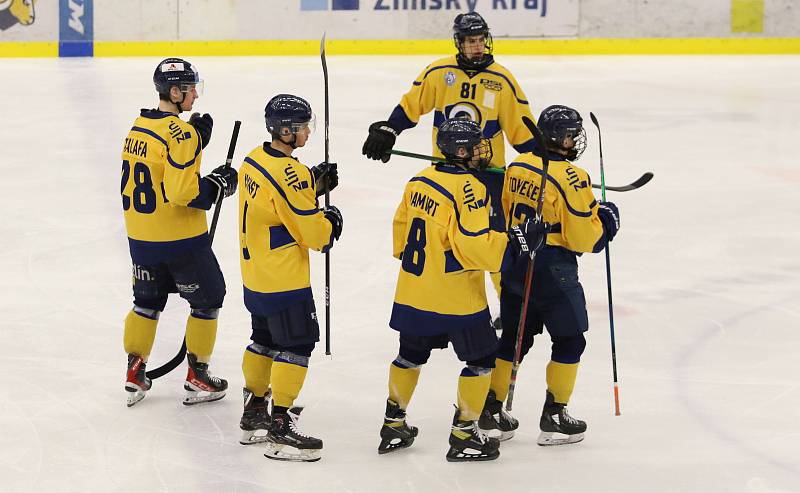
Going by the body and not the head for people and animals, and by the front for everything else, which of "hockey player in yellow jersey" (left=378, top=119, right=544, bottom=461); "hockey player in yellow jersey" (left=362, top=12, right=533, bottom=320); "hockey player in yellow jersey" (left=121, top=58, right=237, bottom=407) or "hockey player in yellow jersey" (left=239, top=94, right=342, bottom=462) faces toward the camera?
"hockey player in yellow jersey" (left=362, top=12, right=533, bottom=320)

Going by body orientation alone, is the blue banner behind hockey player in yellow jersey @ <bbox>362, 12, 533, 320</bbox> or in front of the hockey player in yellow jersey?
behind

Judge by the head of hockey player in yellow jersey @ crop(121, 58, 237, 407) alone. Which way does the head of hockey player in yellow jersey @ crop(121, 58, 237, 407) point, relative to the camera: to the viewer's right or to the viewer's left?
to the viewer's right

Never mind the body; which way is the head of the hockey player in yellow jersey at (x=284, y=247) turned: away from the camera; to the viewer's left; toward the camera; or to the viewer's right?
to the viewer's right

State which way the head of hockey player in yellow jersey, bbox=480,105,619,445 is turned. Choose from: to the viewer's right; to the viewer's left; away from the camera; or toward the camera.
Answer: to the viewer's right

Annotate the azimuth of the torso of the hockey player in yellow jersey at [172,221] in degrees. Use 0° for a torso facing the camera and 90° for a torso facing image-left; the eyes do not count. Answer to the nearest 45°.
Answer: approximately 225°

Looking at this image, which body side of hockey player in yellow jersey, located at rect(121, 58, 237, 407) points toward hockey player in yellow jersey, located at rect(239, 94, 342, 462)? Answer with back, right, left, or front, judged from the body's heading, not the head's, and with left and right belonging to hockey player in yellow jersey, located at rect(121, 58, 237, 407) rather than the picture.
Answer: right

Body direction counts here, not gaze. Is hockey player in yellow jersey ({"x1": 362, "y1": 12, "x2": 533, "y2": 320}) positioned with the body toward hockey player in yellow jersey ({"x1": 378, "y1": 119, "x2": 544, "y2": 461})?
yes

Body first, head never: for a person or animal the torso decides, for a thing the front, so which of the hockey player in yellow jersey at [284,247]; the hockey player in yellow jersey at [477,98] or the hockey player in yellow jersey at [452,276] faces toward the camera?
the hockey player in yellow jersey at [477,98]

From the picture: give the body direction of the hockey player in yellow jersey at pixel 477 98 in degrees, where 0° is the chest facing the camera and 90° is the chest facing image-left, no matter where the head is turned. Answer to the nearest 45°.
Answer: approximately 0°
